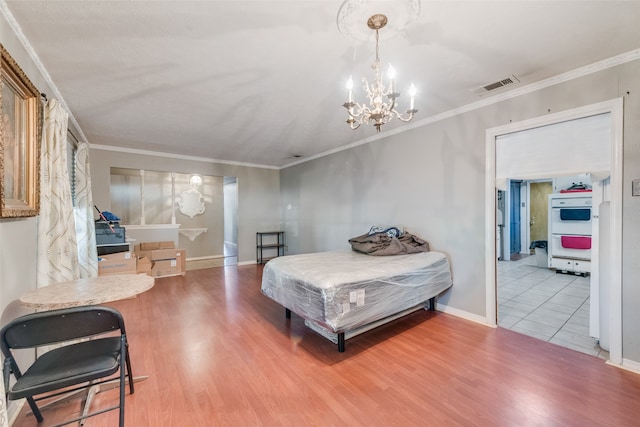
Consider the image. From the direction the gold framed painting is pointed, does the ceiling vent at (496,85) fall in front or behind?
in front

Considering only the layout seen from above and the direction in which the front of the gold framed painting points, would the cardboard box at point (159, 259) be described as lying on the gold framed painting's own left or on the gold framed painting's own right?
on the gold framed painting's own left

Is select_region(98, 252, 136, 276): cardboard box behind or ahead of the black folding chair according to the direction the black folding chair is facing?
ahead

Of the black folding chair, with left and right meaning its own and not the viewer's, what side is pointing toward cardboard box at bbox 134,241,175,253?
front

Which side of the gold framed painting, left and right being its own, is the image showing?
right

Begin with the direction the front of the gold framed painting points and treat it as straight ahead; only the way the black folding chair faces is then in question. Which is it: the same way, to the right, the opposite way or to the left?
to the left

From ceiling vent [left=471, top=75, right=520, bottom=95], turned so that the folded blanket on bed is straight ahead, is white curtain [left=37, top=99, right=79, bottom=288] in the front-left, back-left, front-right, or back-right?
front-left

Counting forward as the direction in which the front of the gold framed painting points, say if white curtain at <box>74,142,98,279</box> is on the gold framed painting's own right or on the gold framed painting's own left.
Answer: on the gold framed painting's own left

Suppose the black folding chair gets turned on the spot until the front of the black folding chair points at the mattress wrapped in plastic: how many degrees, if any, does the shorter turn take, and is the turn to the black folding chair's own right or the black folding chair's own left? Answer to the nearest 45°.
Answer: approximately 90° to the black folding chair's own right

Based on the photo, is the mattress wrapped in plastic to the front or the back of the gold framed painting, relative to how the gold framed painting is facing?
to the front

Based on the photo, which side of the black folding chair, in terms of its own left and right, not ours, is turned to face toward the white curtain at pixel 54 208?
front
